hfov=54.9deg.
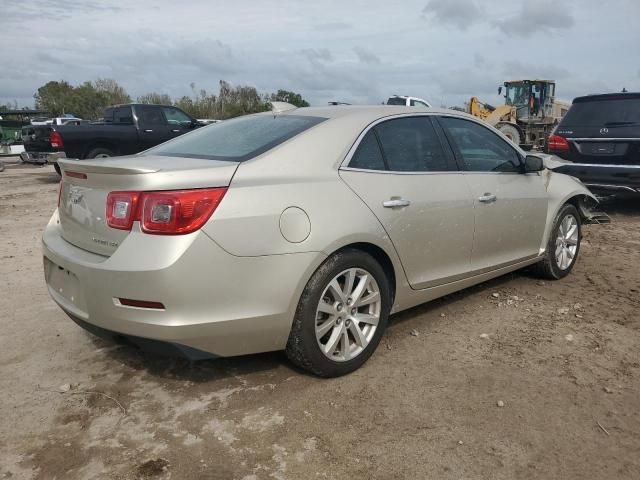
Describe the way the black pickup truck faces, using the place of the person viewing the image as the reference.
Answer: facing away from the viewer and to the right of the viewer

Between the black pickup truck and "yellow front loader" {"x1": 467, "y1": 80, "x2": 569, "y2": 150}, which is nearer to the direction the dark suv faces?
the yellow front loader

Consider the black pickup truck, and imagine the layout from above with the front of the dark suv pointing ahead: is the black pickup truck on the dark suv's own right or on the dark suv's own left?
on the dark suv's own left

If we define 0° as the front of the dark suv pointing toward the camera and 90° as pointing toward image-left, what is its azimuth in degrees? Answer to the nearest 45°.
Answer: approximately 180°

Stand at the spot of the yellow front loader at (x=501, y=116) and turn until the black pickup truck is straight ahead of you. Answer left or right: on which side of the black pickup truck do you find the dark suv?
left

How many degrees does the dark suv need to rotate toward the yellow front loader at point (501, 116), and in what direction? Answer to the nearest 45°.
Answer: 0° — it already faces it

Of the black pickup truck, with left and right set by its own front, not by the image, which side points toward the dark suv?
right

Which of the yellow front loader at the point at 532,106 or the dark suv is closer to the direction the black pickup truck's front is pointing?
the yellow front loader
